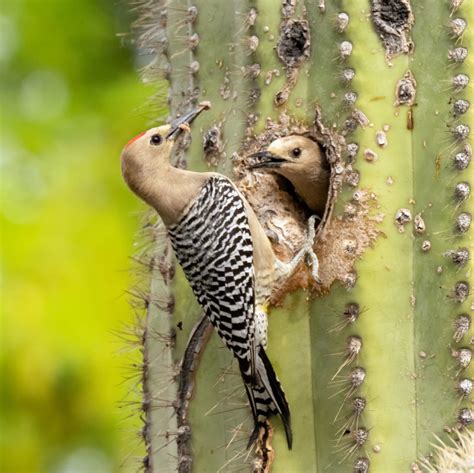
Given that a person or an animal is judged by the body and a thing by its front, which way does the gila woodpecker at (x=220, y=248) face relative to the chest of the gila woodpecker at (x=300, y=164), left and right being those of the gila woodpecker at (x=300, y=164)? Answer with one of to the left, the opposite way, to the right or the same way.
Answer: the opposite way
